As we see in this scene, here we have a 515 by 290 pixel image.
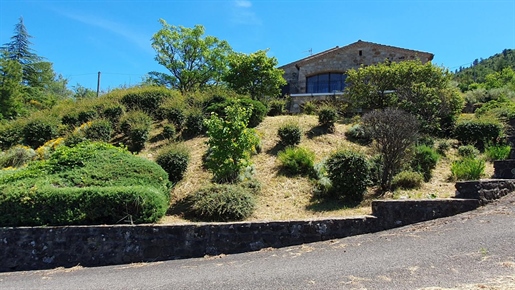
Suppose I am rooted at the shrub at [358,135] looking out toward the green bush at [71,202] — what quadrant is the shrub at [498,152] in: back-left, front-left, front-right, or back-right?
back-left

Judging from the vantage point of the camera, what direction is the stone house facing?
facing the viewer

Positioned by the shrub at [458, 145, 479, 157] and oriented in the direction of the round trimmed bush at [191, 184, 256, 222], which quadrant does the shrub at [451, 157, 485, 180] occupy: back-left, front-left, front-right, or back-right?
front-left

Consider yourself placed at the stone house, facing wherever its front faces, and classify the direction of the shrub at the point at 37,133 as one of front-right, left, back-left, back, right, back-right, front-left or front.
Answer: front-right

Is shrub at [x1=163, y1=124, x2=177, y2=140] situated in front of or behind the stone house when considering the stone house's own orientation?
in front

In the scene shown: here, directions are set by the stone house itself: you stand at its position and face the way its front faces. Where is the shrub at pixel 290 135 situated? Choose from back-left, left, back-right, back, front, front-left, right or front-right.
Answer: front

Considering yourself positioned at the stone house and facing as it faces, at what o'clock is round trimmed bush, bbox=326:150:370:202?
The round trimmed bush is roughly at 12 o'clock from the stone house.

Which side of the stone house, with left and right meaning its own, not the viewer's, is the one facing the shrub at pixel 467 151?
front

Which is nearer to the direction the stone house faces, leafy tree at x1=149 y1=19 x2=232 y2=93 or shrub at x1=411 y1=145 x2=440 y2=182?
the shrub

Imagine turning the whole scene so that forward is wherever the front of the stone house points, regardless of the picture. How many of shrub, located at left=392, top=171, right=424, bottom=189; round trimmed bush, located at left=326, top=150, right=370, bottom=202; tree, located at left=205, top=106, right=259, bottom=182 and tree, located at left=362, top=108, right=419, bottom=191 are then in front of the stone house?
4

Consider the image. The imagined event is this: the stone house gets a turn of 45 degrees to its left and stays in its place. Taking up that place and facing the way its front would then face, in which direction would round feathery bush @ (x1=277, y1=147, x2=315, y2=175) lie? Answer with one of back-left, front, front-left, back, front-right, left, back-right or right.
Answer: front-right

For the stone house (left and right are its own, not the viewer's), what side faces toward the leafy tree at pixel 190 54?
right

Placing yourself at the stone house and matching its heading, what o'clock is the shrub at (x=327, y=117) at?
The shrub is roughly at 12 o'clock from the stone house.

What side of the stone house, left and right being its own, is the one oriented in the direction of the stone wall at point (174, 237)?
front

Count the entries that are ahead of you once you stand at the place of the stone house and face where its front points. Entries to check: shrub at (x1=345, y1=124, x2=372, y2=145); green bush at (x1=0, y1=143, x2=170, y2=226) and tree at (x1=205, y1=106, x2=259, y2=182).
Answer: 3

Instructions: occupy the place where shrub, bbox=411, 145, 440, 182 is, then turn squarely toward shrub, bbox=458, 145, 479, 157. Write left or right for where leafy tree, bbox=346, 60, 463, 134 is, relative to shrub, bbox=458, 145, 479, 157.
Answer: left

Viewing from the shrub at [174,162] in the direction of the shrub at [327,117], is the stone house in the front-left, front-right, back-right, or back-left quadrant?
front-left
